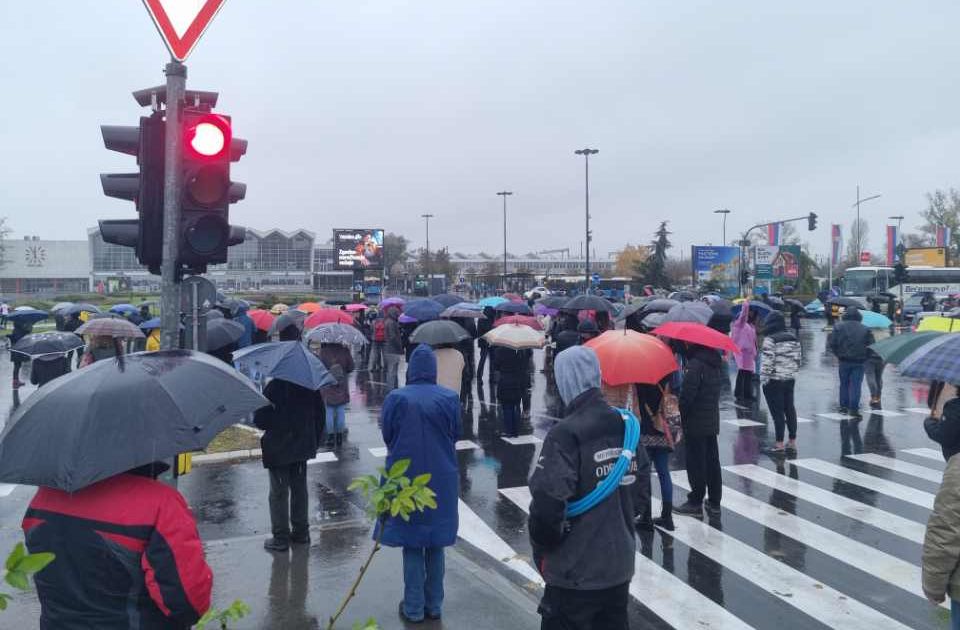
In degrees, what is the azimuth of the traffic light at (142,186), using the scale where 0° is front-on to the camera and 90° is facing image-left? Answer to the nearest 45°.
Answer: approximately 90°

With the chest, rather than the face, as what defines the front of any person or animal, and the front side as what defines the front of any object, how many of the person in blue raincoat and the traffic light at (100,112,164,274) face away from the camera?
1

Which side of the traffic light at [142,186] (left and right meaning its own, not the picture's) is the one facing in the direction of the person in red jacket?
left

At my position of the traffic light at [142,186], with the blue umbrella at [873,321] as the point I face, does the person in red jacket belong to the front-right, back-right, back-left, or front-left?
back-right

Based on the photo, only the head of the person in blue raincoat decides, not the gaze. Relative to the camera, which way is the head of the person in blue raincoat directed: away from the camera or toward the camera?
away from the camera

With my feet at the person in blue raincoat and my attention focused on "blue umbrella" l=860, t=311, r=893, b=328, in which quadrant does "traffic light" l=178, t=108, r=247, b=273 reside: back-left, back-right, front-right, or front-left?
back-left

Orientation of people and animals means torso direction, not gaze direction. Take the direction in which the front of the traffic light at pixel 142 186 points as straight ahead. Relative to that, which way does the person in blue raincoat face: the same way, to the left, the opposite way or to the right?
to the right

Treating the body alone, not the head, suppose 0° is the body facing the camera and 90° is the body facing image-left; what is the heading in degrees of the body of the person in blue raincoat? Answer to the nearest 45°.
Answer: approximately 180°

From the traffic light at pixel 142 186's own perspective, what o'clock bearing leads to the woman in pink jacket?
The woman in pink jacket is roughly at 5 o'clock from the traffic light.
